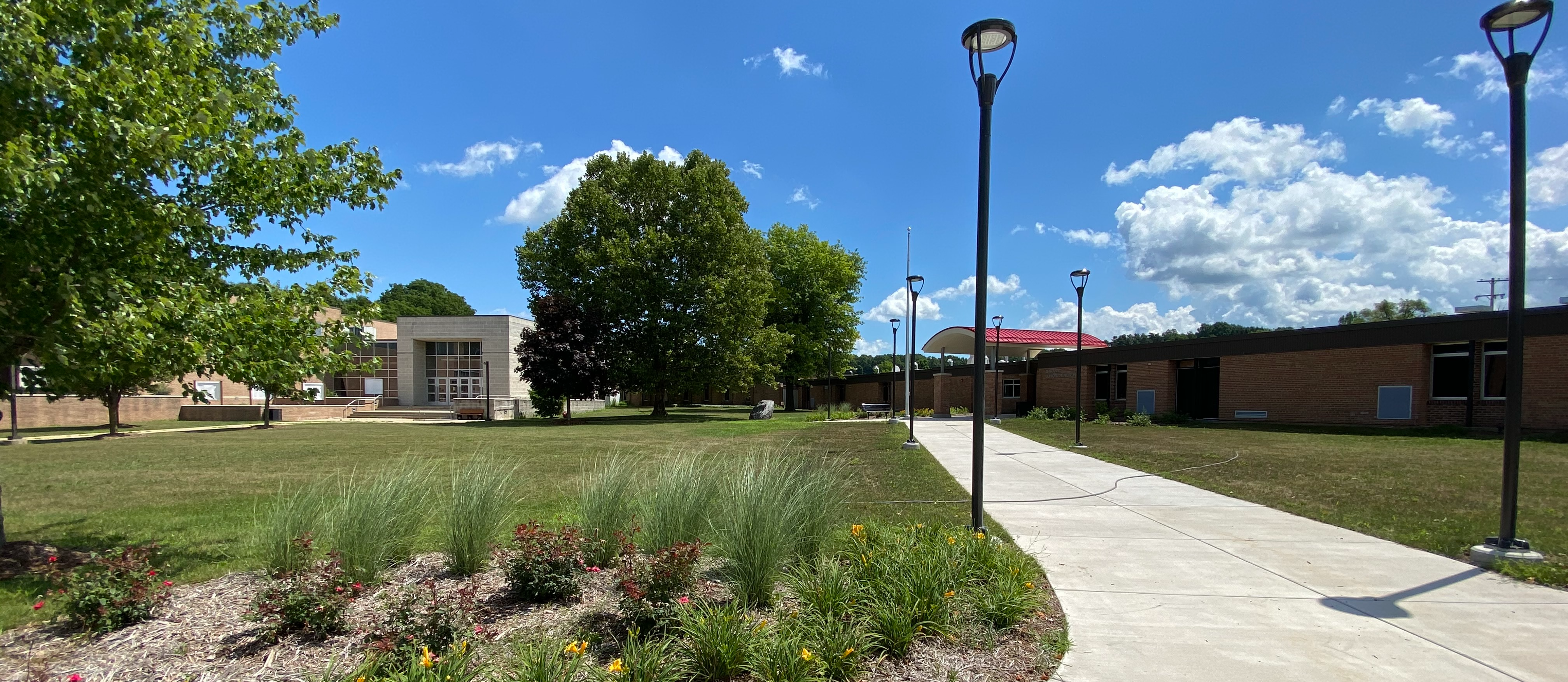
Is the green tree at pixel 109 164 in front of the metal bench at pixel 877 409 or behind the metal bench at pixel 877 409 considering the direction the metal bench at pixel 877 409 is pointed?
in front

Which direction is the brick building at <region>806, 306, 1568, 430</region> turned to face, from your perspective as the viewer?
facing the viewer and to the left of the viewer

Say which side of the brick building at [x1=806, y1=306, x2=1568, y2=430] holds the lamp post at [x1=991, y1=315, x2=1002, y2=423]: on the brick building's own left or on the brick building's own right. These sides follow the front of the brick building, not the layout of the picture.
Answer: on the brick building's own right

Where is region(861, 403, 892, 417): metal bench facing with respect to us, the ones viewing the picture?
facing the viewer

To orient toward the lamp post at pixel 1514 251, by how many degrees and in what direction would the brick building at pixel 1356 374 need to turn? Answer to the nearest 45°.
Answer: approximately 45° to its left

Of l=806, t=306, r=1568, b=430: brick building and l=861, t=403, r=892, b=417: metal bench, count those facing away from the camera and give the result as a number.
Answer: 0

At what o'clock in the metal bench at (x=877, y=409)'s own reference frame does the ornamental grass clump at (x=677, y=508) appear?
The ornamental grass clump is roughly at 12 o'clock from the metal bench.

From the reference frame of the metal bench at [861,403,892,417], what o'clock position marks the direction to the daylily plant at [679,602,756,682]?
The daylily plant is roughly at 12 o'clock from the metal bench.

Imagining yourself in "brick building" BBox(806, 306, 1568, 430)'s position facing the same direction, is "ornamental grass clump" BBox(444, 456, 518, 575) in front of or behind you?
in front

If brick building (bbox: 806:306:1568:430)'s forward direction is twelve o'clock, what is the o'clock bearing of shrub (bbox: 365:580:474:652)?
The shrub is roughly at 11 o'clock from the brick building.
